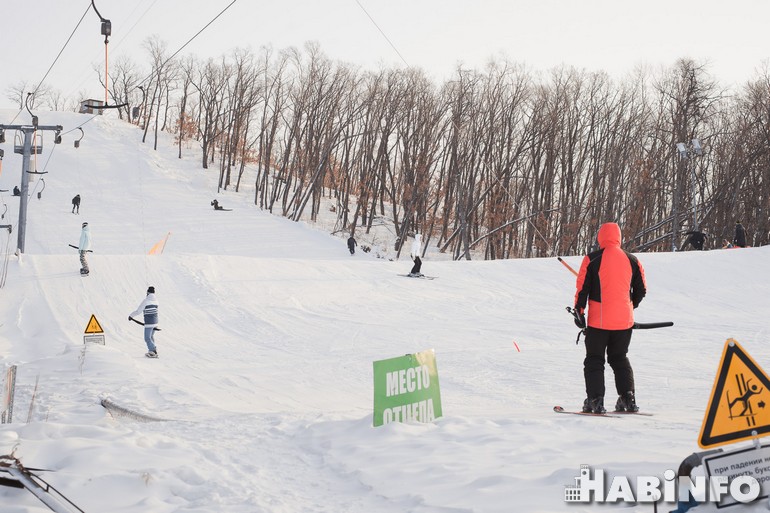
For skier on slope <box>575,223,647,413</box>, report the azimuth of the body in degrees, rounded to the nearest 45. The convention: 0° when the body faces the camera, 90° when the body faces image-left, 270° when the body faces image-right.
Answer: approximately 135°

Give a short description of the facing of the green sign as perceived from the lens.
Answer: facing the viewer

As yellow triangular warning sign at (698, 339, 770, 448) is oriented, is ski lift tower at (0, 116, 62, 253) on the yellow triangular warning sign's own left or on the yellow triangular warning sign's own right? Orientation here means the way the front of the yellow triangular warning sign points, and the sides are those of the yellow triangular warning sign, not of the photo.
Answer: on the yellow triangular warning sign's own right

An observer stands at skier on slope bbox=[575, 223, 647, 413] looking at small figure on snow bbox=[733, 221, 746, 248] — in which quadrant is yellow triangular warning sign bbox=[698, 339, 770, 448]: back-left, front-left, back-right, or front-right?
back-right

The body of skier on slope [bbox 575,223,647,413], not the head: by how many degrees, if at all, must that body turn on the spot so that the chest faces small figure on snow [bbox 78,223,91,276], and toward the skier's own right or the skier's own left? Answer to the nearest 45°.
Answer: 0° — they already face it

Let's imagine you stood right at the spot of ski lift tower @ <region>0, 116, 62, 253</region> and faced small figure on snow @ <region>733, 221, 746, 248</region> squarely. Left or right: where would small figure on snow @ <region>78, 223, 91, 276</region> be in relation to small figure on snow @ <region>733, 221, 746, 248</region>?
right

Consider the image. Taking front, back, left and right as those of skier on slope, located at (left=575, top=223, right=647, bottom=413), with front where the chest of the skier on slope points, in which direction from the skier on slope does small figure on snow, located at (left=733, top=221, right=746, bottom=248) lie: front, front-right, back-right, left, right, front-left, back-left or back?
front-right

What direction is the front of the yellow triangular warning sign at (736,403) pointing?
toward the camera

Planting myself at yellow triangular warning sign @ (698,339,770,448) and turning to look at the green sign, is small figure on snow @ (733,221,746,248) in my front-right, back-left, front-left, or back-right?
front-right
